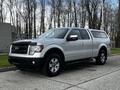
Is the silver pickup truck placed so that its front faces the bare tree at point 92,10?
no

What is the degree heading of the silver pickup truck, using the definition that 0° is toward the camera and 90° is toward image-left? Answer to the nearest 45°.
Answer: approximately 45°
